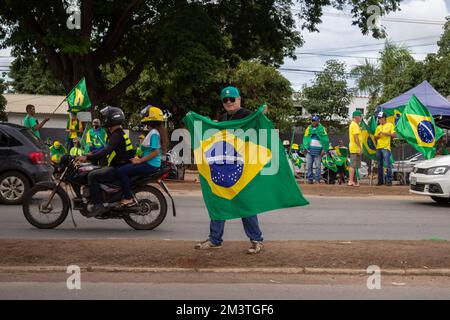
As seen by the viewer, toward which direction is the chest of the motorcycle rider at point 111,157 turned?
to the viewer's left

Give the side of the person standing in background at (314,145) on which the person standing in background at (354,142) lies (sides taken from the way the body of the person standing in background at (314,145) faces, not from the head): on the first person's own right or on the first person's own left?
on the first person's own left

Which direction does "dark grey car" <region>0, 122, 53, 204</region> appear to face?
to the viewer's left

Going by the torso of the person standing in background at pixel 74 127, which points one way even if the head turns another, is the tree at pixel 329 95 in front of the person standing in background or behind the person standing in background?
behind

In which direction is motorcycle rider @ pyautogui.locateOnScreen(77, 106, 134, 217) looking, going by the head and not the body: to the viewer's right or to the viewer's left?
to the viewer's left

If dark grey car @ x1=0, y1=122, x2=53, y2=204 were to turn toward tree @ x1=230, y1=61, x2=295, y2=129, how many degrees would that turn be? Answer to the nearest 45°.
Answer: approximately 135° to its right

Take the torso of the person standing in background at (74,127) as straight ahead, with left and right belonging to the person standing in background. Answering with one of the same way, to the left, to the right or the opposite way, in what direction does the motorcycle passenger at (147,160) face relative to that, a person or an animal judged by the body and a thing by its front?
to the right

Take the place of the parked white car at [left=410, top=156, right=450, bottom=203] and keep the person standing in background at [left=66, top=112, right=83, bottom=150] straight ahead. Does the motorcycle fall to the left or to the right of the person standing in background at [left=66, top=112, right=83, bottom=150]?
left

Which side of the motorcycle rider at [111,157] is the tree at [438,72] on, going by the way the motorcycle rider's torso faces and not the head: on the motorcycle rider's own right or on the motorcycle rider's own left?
on the motorcycle rider's own right

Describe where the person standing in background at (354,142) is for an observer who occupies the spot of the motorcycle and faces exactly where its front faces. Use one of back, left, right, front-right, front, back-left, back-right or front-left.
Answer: back-right

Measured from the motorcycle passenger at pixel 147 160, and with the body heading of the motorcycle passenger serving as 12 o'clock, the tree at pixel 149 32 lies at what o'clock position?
The tree is roughly at 3 o'clock from the motorcycle passenger.

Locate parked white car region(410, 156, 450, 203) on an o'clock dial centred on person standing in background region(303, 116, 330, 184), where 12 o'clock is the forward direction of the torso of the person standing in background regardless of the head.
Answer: The parked white car is roughly at 11 o'clock from the person standing in background.

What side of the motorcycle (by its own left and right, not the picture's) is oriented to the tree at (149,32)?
right

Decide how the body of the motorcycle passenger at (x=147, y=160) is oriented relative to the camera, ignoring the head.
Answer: to the viewer's left

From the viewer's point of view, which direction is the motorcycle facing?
to the viewer's left

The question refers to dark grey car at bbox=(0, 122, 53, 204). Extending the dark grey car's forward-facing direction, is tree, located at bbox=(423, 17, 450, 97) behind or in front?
behind

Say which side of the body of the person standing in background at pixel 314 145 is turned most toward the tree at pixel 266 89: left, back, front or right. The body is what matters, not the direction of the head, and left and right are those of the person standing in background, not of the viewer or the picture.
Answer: back

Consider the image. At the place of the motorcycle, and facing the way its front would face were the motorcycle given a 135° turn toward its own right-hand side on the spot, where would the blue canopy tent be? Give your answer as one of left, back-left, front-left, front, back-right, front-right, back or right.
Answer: front

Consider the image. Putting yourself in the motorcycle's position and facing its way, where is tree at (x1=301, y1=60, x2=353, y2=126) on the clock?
The tree is roughly at 4 o'clock from the motorcycle.
